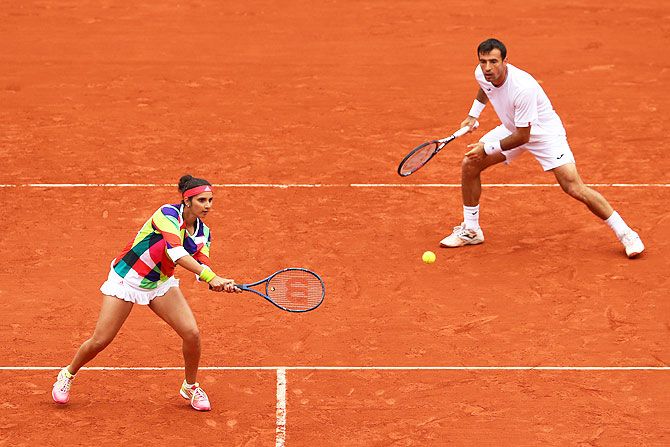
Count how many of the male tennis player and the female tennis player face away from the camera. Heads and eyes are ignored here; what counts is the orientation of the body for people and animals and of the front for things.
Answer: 0

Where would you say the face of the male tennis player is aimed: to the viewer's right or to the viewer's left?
to the viewer's left

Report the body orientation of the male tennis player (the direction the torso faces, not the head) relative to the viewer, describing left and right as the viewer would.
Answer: facing the viewer and to the left of the viewer

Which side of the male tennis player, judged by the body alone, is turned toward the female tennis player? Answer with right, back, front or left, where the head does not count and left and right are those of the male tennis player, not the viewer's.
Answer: front

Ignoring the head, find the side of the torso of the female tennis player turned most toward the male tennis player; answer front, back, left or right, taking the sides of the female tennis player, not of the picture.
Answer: left

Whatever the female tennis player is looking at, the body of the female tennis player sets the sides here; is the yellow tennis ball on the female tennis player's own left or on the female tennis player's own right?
on the female tennis player's own left

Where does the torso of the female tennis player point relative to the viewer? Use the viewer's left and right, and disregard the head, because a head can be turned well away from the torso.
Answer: facing the viewer and to the right of the viewer
